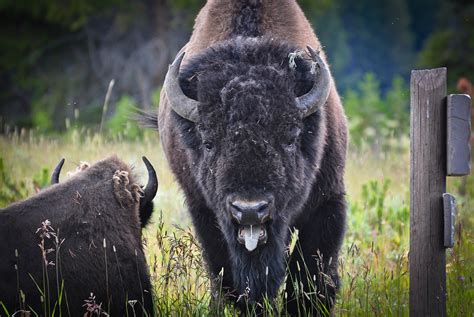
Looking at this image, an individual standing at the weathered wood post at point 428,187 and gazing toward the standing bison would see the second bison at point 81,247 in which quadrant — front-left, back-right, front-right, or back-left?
front-left

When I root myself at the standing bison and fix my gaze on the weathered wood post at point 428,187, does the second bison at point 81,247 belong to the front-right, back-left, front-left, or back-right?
back-right

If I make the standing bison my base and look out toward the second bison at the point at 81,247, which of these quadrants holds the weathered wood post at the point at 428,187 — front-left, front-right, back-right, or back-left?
back-left

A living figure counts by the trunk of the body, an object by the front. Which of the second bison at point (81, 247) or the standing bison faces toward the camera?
the standing bison

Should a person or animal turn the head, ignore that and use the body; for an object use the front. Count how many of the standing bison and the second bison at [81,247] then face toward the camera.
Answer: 1

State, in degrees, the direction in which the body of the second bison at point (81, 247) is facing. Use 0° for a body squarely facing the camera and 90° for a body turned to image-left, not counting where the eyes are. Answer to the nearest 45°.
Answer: approximately 225°

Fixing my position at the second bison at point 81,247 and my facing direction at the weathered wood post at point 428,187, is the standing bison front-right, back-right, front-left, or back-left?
front-left

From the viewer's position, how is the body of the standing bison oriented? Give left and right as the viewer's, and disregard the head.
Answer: facing the viewer

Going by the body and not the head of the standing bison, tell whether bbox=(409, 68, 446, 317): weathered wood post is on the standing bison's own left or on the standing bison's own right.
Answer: on the standing bison's own left

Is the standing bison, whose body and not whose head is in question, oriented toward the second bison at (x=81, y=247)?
no
